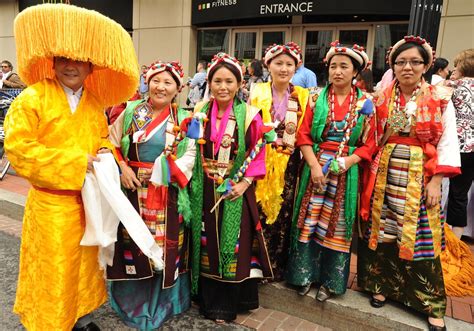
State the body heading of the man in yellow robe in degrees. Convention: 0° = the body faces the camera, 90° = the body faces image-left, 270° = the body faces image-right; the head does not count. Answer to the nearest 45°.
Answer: approximately 315°

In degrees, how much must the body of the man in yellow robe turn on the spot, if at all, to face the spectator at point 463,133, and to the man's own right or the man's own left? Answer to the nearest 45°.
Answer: approximately 45° to the man's own left

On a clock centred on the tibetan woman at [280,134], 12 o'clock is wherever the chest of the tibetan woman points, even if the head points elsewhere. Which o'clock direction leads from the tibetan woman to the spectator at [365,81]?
The spectator is roughly at 7 o'clock from the tibetan woman.

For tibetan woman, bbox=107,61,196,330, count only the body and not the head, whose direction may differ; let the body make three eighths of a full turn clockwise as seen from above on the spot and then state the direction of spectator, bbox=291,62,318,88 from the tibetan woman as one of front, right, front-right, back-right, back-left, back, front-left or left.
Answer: right

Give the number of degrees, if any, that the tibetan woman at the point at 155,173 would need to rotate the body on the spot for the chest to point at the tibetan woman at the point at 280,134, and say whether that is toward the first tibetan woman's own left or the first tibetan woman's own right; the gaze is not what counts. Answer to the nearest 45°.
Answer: approximately 90° to the first tibetan woman's own left

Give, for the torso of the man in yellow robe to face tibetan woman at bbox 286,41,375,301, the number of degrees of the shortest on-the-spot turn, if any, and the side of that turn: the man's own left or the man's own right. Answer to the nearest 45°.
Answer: approximately 45° to the man's own left

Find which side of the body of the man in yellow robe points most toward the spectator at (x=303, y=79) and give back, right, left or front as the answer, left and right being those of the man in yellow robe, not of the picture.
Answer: left

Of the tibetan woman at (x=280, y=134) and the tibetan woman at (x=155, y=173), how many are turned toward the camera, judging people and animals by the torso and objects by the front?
2

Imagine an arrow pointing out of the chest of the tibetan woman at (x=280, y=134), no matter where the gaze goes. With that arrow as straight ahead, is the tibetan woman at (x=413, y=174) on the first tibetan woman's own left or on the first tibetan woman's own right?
on the first tibetan woman's own left
